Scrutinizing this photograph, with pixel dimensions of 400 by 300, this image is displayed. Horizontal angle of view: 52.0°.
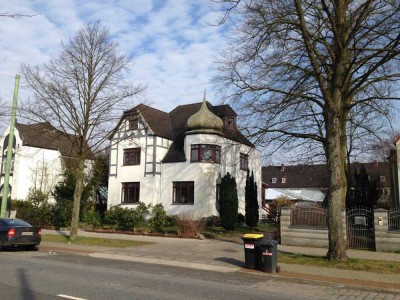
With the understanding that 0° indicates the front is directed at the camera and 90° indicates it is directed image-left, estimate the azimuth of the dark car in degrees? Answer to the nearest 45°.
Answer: approximately 135°

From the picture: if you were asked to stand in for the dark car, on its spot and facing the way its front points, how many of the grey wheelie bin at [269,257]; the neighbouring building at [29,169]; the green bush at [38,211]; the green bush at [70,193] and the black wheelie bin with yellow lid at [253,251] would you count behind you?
2

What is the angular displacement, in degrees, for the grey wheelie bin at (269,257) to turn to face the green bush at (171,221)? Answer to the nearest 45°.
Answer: approximately 90° to its right

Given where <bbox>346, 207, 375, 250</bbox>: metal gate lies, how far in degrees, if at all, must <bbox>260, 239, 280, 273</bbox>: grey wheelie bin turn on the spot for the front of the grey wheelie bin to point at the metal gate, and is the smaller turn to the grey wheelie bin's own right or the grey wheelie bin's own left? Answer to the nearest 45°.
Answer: approximately 180°

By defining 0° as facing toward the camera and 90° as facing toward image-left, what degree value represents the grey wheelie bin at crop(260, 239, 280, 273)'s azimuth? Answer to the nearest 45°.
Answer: approximately 45°

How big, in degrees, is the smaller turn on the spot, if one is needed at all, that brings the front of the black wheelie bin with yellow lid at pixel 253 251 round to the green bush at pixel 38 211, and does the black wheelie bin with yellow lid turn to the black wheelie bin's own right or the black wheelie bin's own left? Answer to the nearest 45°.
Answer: approximately 90° to the black wheelie bin's own right

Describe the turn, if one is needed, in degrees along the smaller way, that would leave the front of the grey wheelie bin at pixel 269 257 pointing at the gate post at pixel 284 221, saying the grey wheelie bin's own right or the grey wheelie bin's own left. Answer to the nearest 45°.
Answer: approximately 135° to the grey wheelie bin's own right

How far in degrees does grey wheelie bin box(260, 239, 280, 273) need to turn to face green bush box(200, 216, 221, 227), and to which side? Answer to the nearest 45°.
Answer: approximately 135° to its right

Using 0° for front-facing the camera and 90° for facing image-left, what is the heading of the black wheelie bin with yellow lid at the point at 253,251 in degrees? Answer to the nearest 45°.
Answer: approximately 45°

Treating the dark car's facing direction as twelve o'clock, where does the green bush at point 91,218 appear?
The green bush is roughly at 2 o'clock from the dark car.
